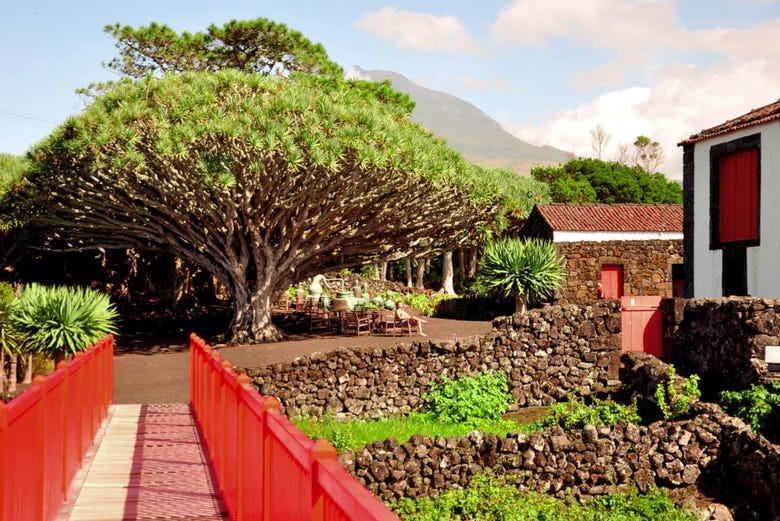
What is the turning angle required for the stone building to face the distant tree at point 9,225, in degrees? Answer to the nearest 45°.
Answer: approximately 45° to its right

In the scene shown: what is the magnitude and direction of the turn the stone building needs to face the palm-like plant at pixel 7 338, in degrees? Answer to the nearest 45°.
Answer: approximately 45° to its right

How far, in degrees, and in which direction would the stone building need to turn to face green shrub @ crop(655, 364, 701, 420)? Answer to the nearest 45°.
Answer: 0° — it already faces it

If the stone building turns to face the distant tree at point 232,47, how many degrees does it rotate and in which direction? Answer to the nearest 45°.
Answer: approximately 90° to its right

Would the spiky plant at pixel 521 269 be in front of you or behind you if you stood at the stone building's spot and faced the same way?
in front

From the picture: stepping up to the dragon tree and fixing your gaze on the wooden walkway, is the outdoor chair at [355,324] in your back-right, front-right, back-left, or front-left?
back-left

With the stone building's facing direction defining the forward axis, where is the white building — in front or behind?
in front

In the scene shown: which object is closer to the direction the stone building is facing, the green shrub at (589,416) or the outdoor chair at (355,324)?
the green shrub

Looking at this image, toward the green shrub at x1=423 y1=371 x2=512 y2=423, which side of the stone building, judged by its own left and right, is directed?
front

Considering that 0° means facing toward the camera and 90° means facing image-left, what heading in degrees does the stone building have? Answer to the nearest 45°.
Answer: approximately 0°

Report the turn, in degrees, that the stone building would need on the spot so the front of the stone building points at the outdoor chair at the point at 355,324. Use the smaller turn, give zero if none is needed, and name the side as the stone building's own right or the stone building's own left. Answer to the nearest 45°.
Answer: approximately 45° to the stone building's own right

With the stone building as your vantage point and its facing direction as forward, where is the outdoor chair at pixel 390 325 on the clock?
The outdoor chair is roughly at 1 o'clock from the stone building.

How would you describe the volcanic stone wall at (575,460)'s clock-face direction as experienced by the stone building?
The volcanic stone wall is roughly at 12 o'clock from the stone building.

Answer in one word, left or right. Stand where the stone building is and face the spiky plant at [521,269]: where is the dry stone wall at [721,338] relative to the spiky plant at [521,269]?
left

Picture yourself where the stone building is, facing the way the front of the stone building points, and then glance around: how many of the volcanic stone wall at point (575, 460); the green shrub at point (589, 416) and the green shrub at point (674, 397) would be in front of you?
3
